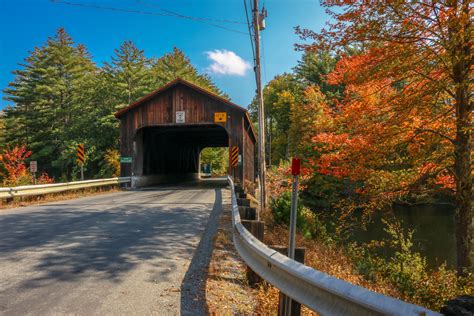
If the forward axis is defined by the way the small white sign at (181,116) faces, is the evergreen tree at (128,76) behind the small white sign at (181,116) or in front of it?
behind

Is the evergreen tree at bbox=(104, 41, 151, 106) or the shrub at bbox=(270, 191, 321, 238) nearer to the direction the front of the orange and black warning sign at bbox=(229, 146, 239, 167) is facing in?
the shrub

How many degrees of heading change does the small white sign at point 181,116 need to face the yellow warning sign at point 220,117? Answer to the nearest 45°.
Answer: approximately 90° to its left

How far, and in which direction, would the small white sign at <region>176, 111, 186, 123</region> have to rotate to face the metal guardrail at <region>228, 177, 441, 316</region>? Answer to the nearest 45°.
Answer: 0° — it already faces it

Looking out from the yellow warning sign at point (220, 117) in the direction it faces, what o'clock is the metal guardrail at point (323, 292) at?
The metal guardrail is roughly at 12 o'clock from the yellow warning sign.

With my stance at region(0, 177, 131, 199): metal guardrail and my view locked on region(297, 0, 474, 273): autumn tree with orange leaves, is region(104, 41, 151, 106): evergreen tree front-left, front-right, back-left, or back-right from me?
back-left

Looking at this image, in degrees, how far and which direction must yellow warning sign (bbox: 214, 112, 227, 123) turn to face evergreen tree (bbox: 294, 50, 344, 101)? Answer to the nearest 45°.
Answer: approximately 135° to its left

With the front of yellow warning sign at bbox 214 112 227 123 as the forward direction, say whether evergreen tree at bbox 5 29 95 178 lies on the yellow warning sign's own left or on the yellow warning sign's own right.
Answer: on the yellow warning sign's own right

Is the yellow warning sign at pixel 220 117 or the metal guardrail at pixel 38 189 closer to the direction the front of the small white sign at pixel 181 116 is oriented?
the metal guardrail

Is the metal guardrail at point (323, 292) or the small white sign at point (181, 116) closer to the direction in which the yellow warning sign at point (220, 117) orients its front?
the metal guardrail

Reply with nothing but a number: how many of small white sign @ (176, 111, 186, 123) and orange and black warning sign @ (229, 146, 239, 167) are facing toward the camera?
2

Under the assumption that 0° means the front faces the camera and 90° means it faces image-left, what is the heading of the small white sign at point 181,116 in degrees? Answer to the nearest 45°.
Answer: approximately 0°

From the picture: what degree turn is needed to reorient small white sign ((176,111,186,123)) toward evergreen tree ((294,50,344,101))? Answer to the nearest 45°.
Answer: approximately 135° to its left
